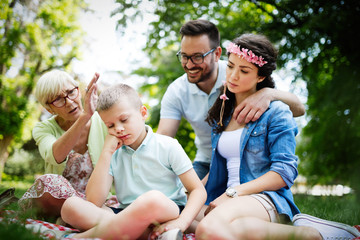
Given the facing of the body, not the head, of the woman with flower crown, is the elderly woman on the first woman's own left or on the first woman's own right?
on the first woman's own right

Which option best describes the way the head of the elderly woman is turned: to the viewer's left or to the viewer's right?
to the viewer's right

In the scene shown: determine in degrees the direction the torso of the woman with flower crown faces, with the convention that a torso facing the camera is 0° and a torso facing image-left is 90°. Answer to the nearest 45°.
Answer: approximately 45°

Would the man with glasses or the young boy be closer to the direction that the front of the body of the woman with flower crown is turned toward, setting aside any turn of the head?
the young boy

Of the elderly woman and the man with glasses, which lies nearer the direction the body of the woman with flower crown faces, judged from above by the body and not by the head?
the elderly woman

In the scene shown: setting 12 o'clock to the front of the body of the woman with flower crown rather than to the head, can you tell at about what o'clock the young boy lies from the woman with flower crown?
The young boy is roughly at 1 o'clock from the woman with flower crown.

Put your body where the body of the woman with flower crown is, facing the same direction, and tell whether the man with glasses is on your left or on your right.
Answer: on your right

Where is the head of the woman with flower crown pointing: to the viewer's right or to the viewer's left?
to the viewer's left
